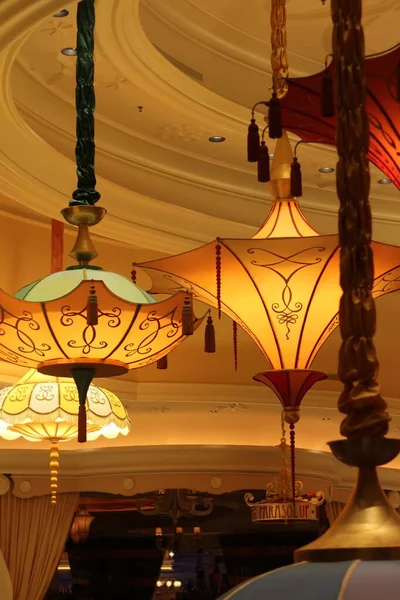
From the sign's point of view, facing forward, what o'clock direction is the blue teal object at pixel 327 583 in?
The blue teal object is roughly at 12 o'clock from the sign.

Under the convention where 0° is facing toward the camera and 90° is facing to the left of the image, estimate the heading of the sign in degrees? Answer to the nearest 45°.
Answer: approximately 0°

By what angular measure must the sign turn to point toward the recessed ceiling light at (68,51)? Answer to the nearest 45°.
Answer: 0° — it already faces it
